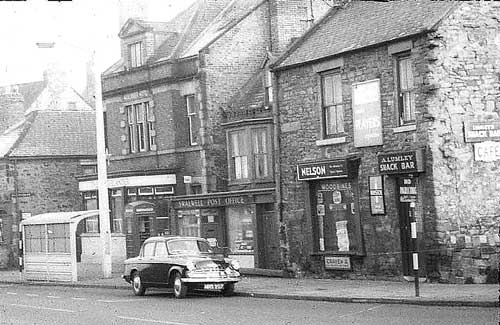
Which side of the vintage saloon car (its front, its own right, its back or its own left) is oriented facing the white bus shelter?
back

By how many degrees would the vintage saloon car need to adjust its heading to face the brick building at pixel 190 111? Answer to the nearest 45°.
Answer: approximately 135° to its left

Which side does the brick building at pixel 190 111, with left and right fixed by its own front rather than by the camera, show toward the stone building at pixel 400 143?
left

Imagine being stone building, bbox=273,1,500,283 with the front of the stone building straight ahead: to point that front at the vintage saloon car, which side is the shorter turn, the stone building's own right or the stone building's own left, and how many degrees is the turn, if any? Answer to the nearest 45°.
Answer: approximately 45° to the stone building's own right

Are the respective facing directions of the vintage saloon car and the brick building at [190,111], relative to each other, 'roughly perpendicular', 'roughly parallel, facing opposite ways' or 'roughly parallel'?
roughly perpendicular

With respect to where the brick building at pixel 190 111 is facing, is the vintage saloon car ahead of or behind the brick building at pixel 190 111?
ahead
